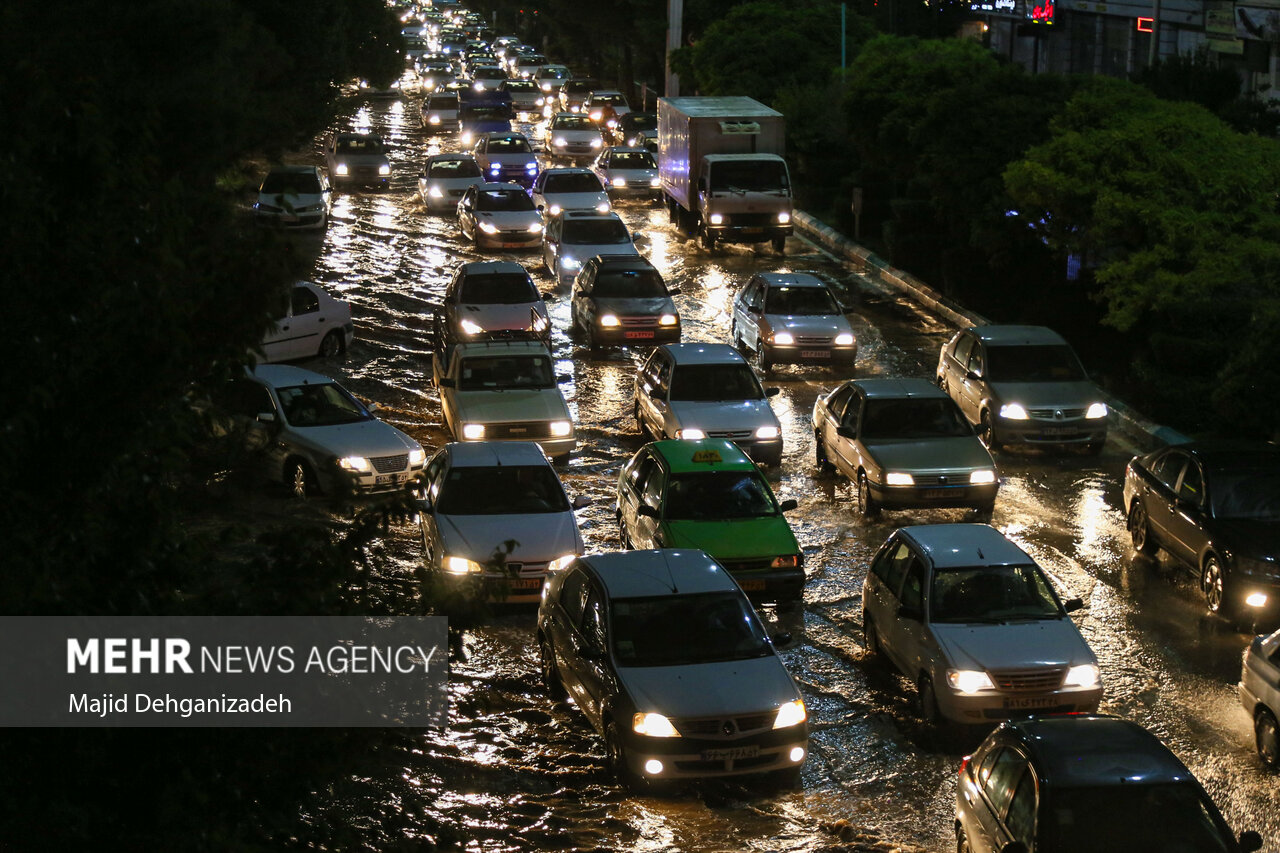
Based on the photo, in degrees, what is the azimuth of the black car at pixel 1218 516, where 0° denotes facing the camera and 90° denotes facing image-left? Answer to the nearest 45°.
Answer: approximately 315°

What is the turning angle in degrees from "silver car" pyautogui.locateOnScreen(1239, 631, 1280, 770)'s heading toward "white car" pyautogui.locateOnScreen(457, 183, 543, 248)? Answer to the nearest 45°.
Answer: approximately 180°

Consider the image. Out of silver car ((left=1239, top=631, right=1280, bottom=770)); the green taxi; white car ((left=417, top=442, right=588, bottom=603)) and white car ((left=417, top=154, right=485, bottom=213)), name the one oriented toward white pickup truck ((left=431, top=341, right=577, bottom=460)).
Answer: white car ((left=417, top=154, right=485, bottom=213))

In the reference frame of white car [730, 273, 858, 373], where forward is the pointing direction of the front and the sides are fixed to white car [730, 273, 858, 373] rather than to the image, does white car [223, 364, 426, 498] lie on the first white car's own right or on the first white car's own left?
on the first white car's own right

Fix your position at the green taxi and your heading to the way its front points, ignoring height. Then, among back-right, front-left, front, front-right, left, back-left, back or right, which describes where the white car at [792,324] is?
back-left

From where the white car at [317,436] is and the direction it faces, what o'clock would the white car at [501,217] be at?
the white car at [501,217] is roughly at 8 o'clock from the white car at [317,436].

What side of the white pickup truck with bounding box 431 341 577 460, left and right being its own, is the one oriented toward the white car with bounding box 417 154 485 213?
back

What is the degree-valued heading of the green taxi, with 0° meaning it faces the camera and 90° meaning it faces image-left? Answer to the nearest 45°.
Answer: approximately 315°

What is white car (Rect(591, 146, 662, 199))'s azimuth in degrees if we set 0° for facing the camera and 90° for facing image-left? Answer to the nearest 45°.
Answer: approximately 0°

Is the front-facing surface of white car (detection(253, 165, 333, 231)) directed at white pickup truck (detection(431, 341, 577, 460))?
yes

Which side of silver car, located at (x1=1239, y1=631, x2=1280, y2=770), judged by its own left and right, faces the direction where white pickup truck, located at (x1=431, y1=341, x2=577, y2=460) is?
back

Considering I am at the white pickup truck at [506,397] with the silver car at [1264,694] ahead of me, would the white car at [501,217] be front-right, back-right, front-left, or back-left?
back-left
